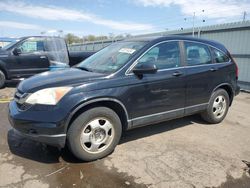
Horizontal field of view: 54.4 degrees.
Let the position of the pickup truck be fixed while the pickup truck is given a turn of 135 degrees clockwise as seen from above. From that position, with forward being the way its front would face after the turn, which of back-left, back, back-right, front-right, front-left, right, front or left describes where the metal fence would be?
front-right

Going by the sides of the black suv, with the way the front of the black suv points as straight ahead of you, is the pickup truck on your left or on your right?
on your right

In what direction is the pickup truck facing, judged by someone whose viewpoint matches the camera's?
facing to the left of the viewer

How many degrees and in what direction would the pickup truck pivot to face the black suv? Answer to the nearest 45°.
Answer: approximately 90° to its left

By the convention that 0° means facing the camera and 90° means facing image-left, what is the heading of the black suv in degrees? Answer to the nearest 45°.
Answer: approximately 45°

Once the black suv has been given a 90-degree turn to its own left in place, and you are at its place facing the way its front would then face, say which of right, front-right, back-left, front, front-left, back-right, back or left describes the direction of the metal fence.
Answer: left

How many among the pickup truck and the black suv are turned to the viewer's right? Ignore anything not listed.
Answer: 0
